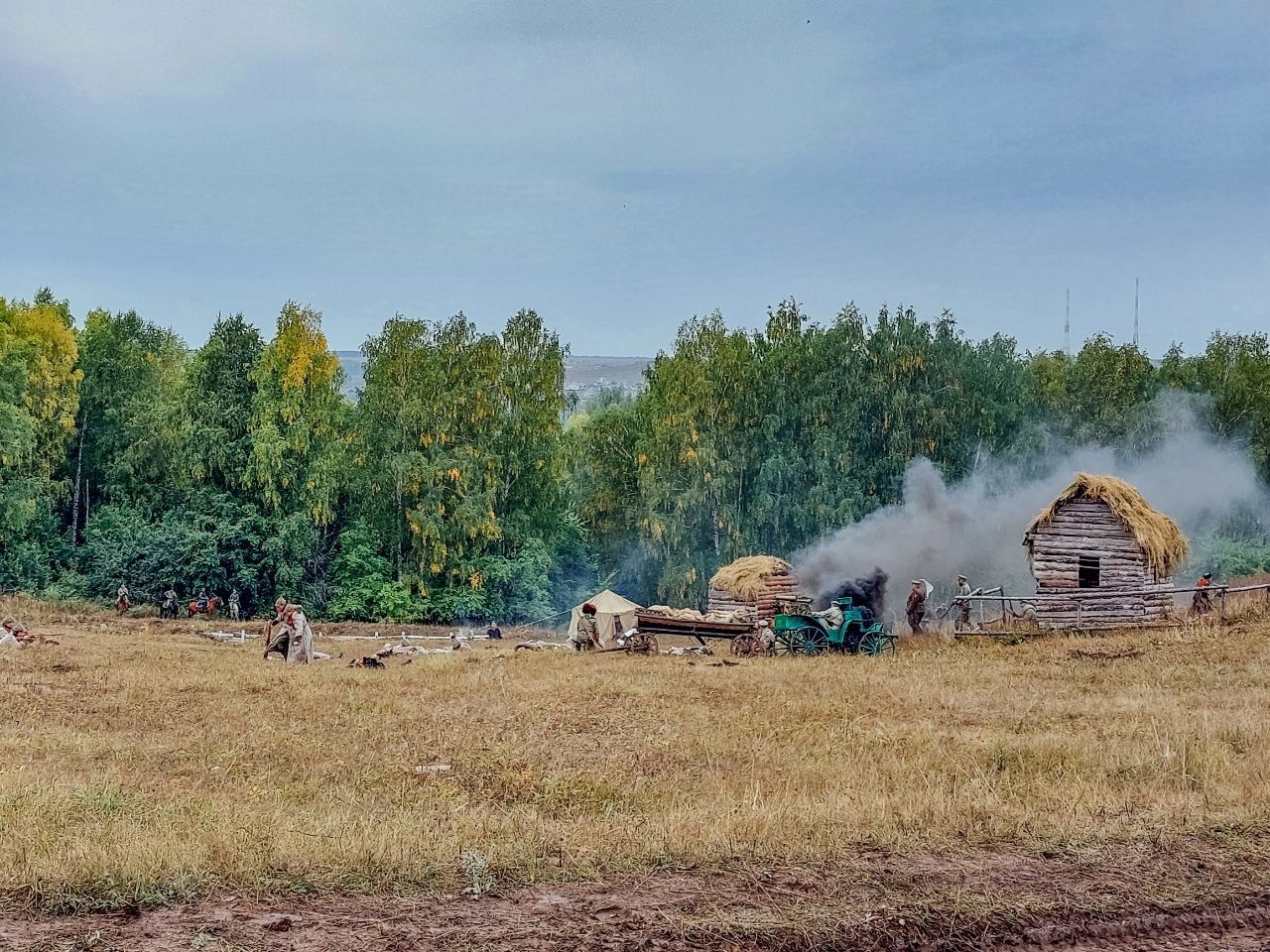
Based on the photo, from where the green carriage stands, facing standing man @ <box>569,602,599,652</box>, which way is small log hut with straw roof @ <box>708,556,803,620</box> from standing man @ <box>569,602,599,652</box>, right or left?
right

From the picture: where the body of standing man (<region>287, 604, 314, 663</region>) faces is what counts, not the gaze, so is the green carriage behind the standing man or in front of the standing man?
behind

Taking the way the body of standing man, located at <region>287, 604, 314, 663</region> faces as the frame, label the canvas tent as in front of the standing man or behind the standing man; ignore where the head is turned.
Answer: behind

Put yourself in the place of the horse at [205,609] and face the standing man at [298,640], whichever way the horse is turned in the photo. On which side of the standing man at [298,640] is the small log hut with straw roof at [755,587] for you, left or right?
left

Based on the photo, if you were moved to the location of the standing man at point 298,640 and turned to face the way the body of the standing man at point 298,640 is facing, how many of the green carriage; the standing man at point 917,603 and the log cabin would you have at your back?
3

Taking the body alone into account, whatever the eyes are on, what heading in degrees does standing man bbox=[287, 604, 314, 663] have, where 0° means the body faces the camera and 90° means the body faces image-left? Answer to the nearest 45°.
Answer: approximately 90°

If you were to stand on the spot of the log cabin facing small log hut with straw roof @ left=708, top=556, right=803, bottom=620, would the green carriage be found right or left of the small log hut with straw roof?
left

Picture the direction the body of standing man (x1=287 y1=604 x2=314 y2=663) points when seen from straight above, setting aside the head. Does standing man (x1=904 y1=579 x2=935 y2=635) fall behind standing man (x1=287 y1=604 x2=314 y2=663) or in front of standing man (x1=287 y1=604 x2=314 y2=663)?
behind
